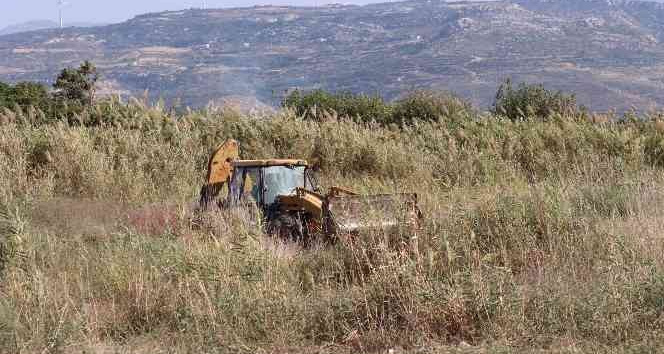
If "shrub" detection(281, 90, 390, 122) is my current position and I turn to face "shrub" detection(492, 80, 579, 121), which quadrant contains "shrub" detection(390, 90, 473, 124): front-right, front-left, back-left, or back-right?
front-right

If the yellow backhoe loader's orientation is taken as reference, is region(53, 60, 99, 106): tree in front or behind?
behind

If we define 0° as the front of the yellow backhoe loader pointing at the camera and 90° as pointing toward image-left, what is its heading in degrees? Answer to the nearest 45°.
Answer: approximately 315°

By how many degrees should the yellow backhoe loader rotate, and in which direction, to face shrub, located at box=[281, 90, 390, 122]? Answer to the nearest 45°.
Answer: approximately 135° to its left

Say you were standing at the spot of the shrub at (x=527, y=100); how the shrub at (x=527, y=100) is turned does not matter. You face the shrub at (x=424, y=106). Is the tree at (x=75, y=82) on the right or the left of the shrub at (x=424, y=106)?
right

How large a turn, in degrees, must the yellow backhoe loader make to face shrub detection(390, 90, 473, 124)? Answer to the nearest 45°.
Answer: approximately 135° to its left

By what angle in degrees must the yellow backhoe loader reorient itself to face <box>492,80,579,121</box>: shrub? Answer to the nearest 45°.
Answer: approximately 135° to its left
